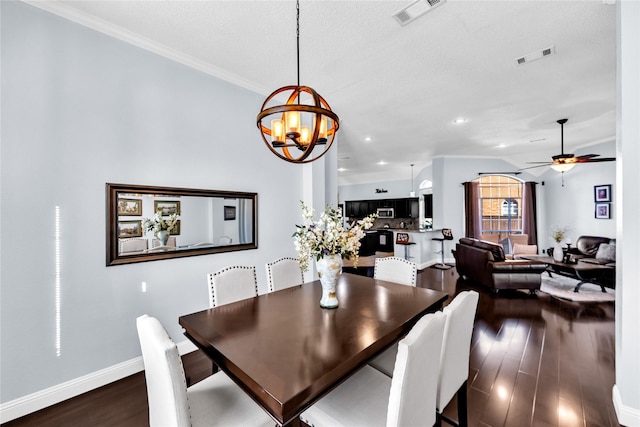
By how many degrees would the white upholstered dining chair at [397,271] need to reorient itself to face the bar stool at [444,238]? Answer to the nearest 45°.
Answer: approximately 135° to its right

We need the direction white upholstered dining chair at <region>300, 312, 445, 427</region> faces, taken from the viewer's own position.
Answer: facing away from the viewer and to the left of the viewer

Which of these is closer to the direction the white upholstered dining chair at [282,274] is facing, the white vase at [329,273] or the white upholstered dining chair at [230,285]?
the white vase

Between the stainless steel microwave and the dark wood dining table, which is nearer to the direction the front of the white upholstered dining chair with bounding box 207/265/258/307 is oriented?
the dark wood dining table

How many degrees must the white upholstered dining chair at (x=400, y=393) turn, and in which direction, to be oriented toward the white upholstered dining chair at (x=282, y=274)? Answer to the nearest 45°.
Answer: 0° — it already faces it

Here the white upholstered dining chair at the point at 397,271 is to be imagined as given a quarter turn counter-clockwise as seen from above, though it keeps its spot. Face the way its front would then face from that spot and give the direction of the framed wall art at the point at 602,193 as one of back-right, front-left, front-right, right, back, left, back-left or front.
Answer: left

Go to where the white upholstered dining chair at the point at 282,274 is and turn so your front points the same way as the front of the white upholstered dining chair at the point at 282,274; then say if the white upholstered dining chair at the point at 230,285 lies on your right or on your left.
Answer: on your right
